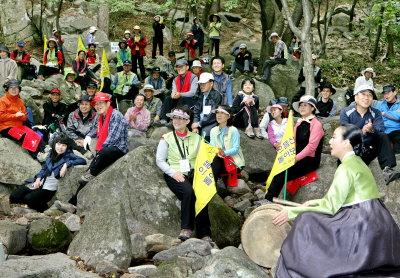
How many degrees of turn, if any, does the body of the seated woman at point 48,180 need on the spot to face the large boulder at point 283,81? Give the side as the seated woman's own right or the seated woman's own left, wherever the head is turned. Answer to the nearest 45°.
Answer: approximately 180°

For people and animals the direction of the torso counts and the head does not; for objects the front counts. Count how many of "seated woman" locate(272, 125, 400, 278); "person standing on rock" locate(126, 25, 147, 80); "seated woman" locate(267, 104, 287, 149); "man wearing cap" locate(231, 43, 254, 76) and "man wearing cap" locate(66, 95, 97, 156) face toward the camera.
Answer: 4

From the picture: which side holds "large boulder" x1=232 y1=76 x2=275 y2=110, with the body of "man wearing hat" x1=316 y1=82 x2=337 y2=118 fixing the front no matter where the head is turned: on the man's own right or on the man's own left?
on the man's own right

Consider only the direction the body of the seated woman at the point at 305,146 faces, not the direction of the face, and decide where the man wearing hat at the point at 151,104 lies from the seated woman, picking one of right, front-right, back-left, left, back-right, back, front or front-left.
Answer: right

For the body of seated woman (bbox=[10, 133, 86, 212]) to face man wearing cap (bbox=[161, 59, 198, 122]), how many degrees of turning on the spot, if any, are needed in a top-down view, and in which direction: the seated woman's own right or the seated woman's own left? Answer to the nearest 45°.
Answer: approximately 180°

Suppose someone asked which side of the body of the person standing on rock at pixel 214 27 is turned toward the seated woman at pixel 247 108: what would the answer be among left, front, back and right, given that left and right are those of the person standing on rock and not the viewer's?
front

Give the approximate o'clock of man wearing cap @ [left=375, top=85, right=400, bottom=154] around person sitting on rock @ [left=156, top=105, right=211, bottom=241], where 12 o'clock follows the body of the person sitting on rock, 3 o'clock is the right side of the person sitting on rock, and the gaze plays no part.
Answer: The man wearing cap is roughly at 8 o'clock from the person sitting on rock.

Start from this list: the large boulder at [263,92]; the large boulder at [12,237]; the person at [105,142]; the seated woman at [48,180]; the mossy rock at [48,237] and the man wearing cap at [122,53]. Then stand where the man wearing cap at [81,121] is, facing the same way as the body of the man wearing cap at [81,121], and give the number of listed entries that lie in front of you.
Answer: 4

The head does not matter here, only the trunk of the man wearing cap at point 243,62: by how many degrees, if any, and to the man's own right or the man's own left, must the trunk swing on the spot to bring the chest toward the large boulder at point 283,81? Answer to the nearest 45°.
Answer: approximately 90° to the man's own left
